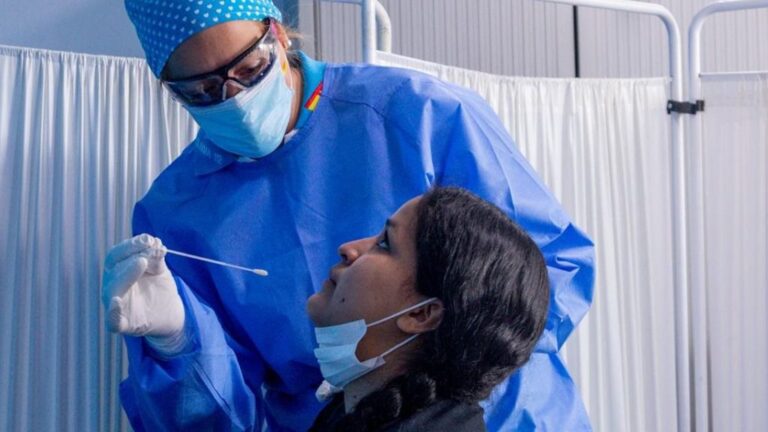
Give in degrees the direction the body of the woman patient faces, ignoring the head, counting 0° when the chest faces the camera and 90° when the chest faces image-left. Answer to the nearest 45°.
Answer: approximately 90°

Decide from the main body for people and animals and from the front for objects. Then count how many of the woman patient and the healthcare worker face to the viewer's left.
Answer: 1

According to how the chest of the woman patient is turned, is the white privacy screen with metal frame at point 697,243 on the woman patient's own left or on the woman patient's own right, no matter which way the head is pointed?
on the woman patient's own right

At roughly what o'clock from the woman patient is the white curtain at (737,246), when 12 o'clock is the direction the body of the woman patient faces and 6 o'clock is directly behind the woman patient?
The white curtain is roughly at 4 o'clock from the woman patient.

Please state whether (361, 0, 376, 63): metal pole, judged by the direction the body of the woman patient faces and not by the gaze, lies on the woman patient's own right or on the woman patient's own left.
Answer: on the woman patient's own right

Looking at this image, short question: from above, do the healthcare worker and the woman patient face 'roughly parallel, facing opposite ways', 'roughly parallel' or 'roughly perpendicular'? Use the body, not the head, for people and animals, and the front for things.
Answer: roughly perpendicular

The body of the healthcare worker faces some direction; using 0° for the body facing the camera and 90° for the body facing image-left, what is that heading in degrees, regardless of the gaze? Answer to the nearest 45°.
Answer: approximately 0°

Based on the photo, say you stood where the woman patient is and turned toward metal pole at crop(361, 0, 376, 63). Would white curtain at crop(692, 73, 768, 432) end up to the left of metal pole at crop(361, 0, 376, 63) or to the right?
right
